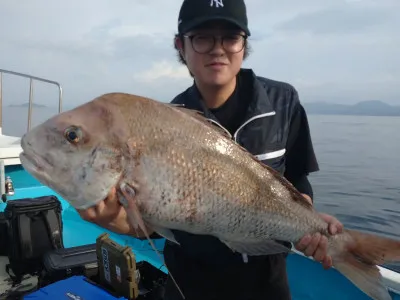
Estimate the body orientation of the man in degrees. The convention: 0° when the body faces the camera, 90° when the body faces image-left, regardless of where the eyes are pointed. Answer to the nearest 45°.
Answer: approximately 0°

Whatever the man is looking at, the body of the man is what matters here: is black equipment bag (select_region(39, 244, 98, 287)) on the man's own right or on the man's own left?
on the man's own right
